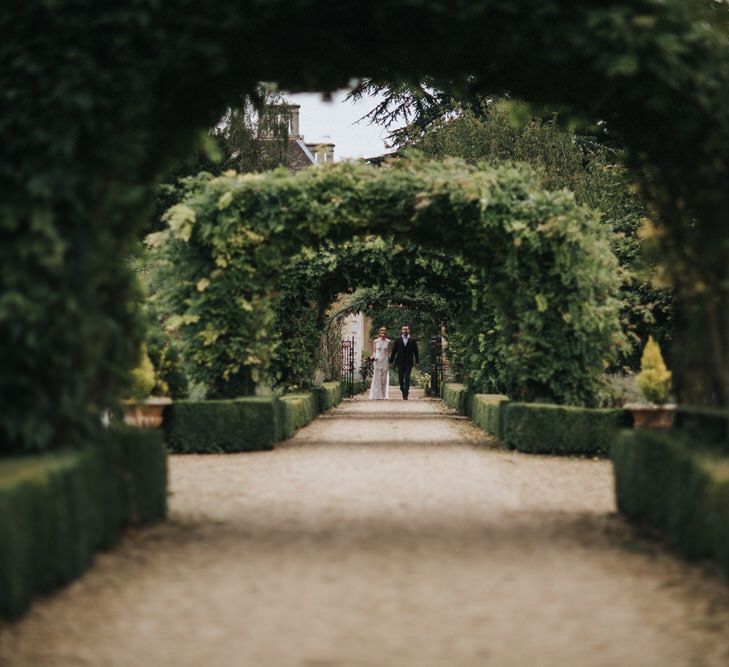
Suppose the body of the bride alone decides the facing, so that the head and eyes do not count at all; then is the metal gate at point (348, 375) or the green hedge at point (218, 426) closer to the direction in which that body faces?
the green hedge

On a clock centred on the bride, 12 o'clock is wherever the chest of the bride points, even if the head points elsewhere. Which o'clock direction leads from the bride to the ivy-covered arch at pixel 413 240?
The ivy-covered arch is roughly at 12 o'clock from the bride.

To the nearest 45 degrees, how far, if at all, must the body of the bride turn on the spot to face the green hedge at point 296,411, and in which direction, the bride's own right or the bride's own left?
0° — they already face it

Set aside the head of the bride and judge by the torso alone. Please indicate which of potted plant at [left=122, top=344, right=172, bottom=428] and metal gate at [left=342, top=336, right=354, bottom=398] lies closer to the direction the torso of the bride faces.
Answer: the potted plant

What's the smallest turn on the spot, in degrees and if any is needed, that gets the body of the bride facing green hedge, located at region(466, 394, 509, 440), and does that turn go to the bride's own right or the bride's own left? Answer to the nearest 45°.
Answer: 0° — they already face it

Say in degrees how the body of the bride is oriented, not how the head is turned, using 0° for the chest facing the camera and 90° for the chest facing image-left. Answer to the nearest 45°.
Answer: approximately 0°

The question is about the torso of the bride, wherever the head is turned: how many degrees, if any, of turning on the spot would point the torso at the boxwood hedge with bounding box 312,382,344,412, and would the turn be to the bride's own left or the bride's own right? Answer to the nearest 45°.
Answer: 0° — they already face it

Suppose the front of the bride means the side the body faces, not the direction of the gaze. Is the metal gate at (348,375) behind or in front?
behind
